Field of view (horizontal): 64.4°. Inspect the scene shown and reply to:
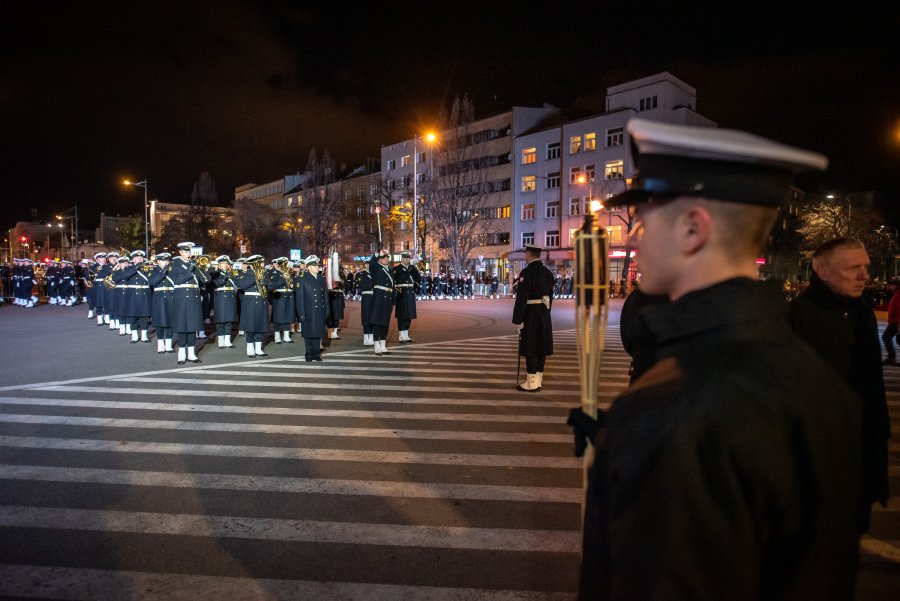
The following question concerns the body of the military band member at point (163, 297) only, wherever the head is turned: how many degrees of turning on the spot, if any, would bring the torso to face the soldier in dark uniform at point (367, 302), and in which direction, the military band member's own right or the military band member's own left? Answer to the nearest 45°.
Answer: approximately 45° to the military band member's own left

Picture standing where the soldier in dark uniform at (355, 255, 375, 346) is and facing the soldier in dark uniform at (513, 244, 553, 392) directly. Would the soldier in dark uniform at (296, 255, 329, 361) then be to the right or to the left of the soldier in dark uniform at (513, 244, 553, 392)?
right

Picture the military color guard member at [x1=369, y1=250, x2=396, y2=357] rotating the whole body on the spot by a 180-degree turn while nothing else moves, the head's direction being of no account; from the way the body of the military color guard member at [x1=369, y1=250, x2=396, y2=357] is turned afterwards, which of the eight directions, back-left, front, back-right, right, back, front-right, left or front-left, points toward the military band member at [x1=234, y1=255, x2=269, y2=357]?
front-left

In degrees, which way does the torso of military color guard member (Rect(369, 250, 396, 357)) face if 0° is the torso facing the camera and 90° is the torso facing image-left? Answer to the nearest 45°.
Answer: approximately 315°

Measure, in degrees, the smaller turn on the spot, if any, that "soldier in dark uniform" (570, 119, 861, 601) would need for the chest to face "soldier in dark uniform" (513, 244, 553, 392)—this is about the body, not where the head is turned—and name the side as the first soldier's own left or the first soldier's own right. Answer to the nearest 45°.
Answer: approximately 45° to the first soldier's own right

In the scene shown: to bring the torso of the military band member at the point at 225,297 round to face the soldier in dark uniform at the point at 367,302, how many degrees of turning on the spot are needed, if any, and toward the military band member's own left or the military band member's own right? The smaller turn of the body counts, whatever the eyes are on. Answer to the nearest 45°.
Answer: approximately 45° to the military band member's own left

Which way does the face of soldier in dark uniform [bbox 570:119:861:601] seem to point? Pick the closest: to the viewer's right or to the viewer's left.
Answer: to the viewer's left

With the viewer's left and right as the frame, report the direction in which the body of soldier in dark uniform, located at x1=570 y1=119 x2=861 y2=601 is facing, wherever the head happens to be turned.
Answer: facing away from the viewer and to the left of the viewer

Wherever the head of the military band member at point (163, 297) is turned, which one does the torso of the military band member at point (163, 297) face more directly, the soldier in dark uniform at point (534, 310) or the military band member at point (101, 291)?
the soldier in dark uniform
